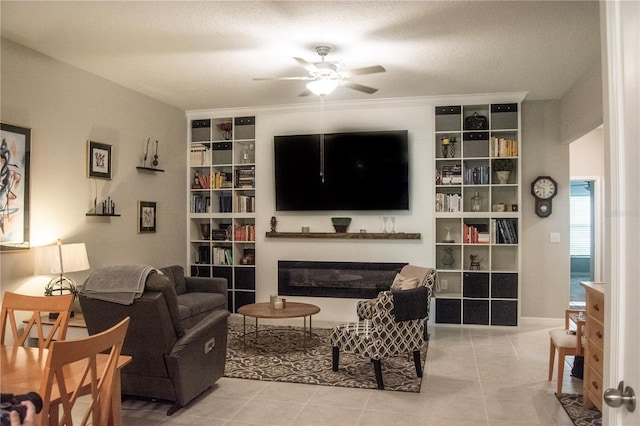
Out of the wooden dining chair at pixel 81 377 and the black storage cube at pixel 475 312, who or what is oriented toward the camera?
the black storage cube

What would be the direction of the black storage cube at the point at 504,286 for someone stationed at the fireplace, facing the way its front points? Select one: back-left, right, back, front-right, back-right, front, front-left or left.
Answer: left

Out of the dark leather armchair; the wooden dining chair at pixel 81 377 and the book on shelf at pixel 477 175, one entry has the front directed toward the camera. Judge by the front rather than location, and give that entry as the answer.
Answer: the book on shelf

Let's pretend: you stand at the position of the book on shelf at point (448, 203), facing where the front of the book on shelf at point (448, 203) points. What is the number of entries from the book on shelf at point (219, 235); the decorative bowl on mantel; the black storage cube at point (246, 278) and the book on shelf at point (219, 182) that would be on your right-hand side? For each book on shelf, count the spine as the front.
4

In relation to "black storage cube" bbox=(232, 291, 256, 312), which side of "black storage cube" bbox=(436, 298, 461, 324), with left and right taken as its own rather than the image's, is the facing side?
right

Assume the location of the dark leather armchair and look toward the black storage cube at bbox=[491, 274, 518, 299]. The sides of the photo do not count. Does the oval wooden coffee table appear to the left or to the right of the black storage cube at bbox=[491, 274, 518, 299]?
left

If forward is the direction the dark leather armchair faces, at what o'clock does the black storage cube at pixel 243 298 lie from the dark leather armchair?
The black storage cube is roughly at 11 o'clock from the dark leather armchair.

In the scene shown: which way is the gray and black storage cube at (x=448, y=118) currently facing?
toward the camera

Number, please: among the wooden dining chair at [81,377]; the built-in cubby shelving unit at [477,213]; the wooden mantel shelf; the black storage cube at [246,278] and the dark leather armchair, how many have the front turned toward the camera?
3

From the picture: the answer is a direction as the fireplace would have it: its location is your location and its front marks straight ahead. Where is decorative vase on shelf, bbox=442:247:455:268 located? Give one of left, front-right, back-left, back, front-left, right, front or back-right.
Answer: left

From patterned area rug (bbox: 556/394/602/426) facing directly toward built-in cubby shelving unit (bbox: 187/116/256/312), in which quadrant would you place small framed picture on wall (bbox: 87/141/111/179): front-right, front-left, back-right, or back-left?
front-left

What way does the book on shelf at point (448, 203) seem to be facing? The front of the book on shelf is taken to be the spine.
toward the camera

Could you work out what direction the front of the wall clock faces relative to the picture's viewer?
facing the viewer

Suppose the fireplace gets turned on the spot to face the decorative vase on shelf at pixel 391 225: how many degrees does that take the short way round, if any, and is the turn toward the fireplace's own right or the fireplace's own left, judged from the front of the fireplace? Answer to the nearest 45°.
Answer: approximately 90° to the fireplace's own left

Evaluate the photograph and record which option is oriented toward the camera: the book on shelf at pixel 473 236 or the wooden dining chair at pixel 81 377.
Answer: the book on shelf

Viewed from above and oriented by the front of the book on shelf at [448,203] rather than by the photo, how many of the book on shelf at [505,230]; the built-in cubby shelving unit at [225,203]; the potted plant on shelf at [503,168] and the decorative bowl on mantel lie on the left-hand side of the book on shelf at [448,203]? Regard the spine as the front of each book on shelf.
2
